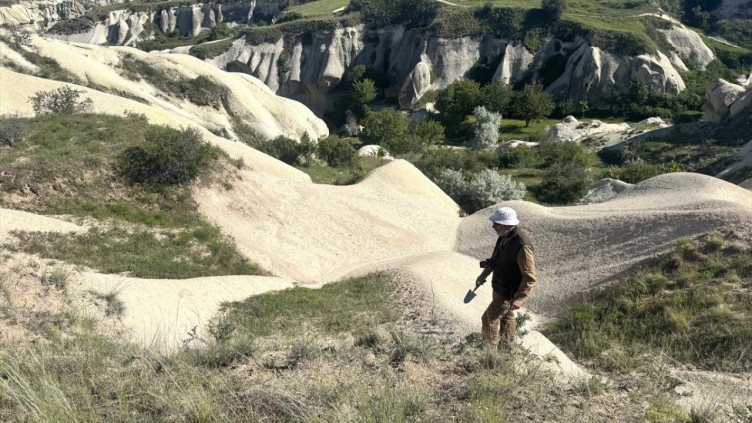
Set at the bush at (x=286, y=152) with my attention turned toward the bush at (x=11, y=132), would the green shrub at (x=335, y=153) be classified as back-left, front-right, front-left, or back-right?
back-left

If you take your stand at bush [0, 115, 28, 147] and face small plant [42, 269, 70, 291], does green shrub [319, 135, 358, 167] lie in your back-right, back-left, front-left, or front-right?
back-left

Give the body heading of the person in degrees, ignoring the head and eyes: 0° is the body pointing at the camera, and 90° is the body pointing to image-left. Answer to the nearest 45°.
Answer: approximately 45°

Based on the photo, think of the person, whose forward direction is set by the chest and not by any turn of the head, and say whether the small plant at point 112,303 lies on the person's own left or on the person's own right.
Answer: on the person's own right

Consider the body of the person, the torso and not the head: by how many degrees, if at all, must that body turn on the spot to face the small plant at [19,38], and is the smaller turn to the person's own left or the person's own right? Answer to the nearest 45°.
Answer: approximately 90° to the person's own right

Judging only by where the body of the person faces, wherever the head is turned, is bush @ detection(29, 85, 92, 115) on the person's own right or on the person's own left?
on the person's own right

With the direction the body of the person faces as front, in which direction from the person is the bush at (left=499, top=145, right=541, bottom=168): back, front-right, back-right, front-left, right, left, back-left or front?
back-right

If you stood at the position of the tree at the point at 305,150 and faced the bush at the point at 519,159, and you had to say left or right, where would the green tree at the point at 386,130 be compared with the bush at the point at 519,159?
left

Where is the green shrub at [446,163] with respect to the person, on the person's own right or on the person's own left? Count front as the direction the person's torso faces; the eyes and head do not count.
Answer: on the person's own right
